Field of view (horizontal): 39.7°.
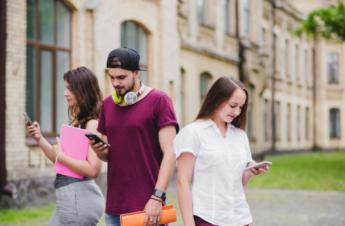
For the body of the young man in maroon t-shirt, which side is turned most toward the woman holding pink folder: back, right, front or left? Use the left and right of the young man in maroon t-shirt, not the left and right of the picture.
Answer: right

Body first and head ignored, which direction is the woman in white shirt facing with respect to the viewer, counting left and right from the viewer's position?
facing the viewer and to the right of the viewer

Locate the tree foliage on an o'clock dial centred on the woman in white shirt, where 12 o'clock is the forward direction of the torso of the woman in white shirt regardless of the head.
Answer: The tree foliage is roughly at 8 o'clock from the woman in white shirt.

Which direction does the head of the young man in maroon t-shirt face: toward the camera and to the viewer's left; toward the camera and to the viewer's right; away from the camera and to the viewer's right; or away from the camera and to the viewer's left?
toward the camera and to the viewer's left
